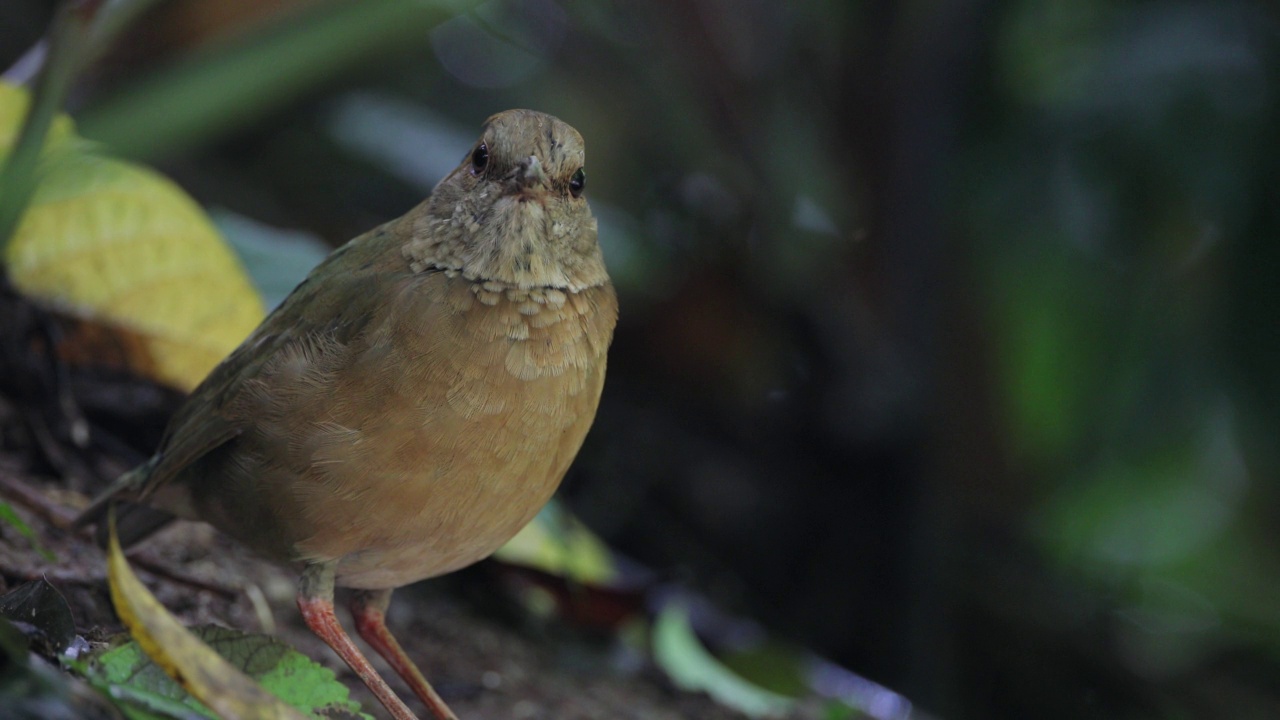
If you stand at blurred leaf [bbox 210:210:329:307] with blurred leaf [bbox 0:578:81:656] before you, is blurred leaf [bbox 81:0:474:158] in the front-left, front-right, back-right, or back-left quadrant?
back-right

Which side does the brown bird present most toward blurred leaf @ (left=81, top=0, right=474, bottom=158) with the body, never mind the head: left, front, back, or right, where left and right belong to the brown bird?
back

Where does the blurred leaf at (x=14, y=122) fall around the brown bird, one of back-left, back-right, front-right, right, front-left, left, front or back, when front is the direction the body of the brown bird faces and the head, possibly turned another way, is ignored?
back

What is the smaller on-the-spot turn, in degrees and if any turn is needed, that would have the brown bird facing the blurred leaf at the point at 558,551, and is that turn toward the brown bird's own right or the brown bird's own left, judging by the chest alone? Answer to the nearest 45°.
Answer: approximately 90° to the brown bird's own left

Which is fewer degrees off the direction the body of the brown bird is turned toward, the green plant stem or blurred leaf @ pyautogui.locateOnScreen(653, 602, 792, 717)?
the blurred leaf

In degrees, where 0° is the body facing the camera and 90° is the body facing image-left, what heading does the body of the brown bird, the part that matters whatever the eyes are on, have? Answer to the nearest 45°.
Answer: approximately 315°
